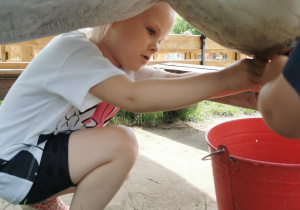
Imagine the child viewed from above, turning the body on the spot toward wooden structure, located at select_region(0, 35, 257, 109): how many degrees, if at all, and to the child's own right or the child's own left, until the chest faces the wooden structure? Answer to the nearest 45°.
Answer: approximately 90° to the child's own left

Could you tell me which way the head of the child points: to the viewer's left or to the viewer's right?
to the viewer's right

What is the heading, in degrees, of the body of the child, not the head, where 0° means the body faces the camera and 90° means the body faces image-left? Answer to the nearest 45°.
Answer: approximately 270°
